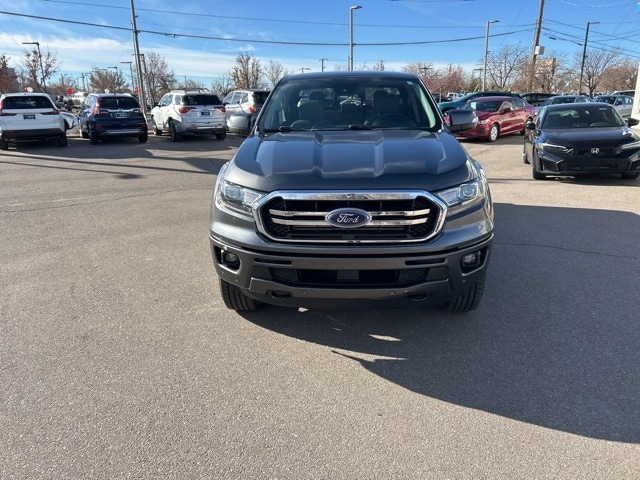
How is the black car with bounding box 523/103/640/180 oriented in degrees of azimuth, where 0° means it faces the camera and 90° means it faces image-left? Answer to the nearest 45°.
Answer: approximately 0°

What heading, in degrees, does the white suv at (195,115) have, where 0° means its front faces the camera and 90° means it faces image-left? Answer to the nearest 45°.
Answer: approximately 135°

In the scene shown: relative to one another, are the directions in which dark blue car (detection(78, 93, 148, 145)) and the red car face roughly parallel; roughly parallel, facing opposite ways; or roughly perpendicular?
roughly perpendicular

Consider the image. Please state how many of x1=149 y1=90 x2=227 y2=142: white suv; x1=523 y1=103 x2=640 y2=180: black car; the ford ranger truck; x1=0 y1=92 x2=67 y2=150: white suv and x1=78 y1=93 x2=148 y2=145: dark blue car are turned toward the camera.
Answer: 2

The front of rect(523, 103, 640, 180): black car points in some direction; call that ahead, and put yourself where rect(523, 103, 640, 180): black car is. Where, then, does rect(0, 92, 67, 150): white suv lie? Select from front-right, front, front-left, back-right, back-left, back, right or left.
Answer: right

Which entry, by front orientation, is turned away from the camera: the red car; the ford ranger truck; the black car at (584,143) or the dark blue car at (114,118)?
the dark blue car at (114,118)

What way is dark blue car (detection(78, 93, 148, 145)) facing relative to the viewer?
away from the camera

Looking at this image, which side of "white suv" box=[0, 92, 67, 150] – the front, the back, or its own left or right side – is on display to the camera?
back

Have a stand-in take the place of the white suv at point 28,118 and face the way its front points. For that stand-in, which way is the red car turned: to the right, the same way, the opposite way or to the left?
to the left

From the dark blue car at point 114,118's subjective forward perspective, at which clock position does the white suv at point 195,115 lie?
The white suv is roughly at 3 o'clock from the dark blue car.

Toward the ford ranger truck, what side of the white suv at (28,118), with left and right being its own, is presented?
back

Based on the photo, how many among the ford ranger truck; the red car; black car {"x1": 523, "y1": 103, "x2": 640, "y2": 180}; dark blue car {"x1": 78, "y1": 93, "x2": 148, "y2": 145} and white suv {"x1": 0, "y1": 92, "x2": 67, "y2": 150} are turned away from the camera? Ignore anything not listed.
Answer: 2
